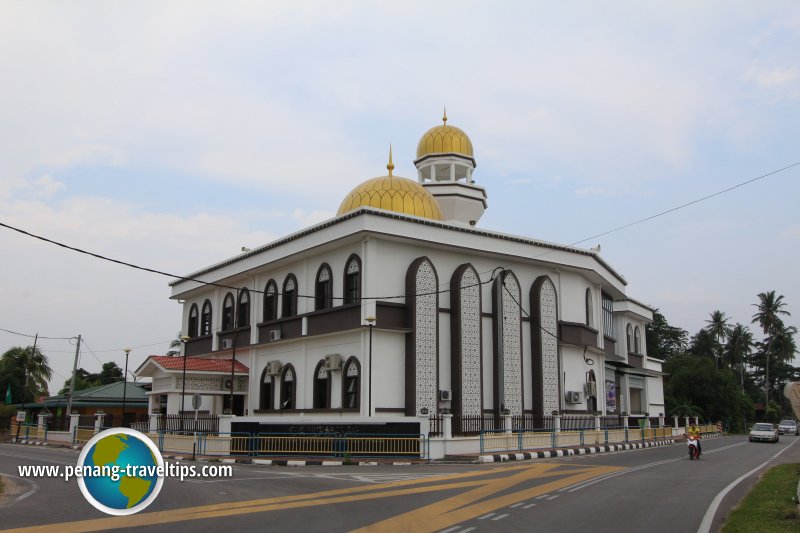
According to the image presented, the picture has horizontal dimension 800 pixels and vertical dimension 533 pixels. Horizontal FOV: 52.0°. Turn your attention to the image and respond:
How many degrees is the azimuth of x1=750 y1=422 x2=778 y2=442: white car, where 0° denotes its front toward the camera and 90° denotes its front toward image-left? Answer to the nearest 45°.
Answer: approximately 0°

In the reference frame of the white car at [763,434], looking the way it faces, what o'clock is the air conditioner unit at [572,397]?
The air conditioner unit is roughly at 1 o'clock from the white car.

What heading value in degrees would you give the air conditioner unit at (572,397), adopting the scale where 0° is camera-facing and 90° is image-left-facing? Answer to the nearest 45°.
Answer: approximately 315°

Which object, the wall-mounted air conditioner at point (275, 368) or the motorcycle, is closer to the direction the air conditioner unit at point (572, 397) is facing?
the motorcycle

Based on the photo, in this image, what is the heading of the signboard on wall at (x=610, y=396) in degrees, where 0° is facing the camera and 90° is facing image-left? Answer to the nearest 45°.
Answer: approximately 315°

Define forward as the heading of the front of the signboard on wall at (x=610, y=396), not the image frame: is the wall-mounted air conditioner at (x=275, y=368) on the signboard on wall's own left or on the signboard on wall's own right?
on the signboard on wall's own right

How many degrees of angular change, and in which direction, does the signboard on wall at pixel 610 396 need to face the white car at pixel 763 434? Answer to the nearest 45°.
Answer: approximately 45° to its left
